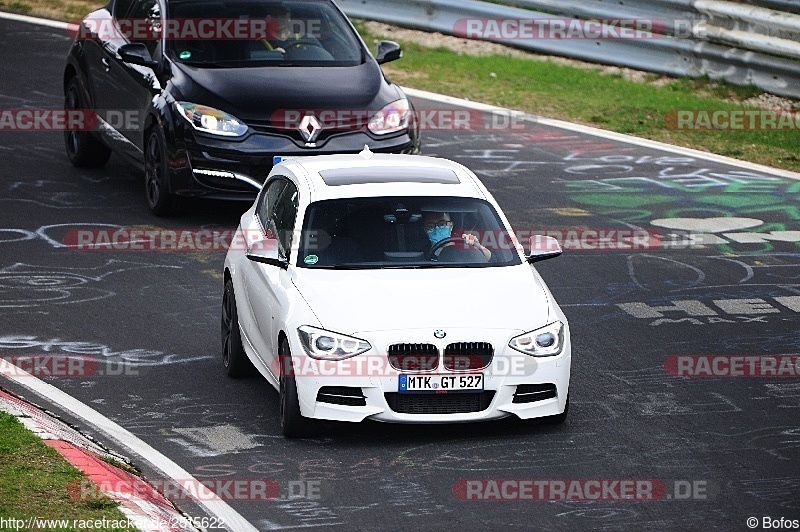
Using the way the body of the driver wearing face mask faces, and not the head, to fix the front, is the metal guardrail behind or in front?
behind

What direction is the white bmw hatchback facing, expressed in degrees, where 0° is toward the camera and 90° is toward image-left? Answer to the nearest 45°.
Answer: approximately 0°

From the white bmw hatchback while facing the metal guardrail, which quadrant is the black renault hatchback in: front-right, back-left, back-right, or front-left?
front-left

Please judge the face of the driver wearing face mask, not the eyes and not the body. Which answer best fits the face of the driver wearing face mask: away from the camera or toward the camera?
toward the camera

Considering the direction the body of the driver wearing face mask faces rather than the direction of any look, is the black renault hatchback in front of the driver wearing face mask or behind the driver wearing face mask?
behind

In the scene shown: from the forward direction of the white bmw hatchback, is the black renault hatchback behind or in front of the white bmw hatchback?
behind

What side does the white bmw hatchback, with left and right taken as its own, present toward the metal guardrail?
back

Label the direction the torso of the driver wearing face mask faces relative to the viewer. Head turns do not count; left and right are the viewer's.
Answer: facing the viewer
